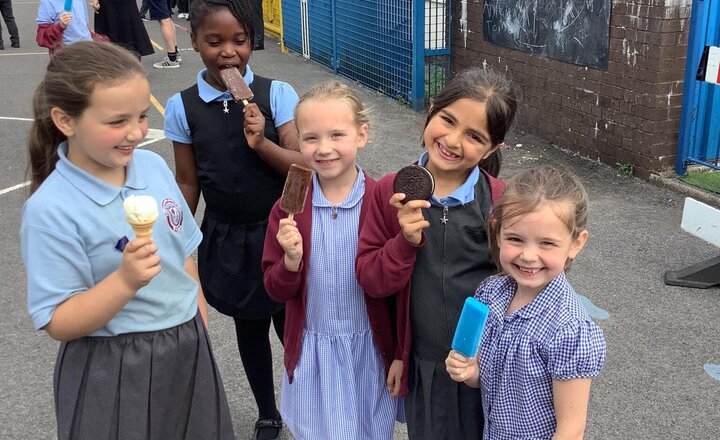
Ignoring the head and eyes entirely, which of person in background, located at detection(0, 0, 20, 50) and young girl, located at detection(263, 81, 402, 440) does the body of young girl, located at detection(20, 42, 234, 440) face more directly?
the young girl

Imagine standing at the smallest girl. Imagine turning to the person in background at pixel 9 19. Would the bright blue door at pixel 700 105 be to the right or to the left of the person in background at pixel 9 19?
right

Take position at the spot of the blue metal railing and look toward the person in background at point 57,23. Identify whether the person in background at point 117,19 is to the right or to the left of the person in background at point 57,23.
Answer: right

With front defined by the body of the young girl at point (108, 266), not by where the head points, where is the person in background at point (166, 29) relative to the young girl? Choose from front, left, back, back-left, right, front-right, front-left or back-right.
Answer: back-left

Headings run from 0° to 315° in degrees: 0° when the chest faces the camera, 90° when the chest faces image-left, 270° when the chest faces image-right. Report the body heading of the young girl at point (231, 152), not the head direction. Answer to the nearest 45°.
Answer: approximately 0°
